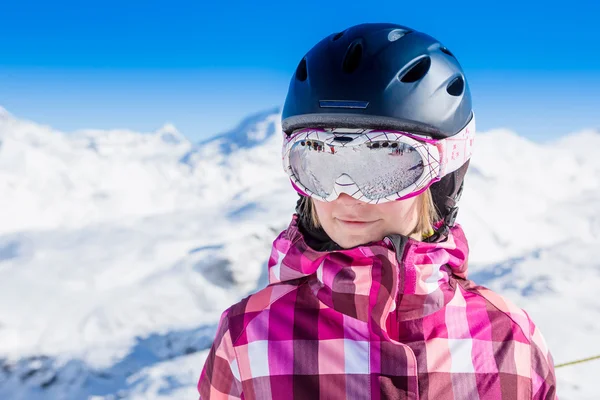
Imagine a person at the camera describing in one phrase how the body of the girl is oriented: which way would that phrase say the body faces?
toward the camera
